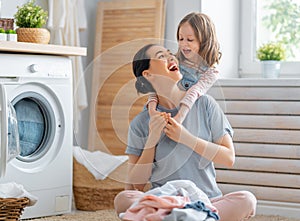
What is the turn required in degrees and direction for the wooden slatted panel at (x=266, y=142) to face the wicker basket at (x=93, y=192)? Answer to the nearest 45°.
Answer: approximately 45° to its right

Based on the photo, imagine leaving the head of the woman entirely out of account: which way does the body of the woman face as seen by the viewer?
toward the camera

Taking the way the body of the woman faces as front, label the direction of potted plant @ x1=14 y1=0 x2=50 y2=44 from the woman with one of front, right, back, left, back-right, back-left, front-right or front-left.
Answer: back-right

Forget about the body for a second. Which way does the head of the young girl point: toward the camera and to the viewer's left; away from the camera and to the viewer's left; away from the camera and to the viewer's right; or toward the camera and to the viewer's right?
toward the camera and to the viewer's left

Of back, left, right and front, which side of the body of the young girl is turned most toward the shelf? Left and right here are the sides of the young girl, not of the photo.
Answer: right

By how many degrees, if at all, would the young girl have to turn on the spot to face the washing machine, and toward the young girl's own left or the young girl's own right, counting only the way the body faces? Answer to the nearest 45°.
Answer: approximately 90° to the young girl's own right

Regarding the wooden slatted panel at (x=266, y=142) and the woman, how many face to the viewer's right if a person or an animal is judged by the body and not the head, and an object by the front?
0

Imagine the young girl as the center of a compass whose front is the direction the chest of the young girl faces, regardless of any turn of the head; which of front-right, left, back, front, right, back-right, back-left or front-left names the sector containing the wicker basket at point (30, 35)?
right

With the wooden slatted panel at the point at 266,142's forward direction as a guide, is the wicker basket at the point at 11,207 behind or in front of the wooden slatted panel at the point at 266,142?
in front

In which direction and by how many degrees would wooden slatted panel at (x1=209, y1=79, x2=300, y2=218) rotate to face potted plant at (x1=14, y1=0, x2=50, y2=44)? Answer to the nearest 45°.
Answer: approximately 45° to its right

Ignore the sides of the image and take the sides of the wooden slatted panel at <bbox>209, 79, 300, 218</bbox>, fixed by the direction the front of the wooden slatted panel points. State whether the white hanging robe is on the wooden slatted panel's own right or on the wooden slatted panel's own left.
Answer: on the wooden slatted panel's own right

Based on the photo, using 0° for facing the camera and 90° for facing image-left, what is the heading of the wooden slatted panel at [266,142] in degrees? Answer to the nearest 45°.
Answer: approximately 45°
